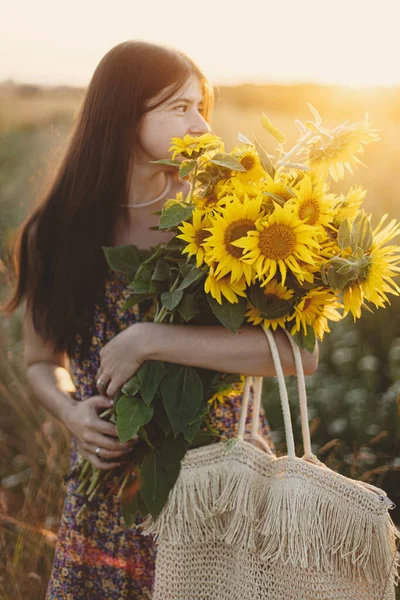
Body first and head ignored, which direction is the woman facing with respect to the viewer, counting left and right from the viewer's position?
facing the viewer and to the right of the viewer
